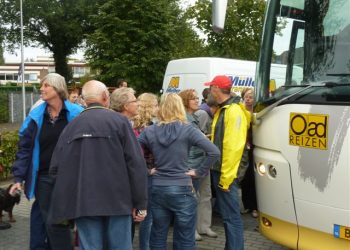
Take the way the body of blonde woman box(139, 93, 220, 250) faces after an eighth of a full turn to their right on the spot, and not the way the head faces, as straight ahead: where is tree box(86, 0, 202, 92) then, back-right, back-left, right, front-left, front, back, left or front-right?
front-left

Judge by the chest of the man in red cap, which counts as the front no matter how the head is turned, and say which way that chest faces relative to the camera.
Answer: to the viewer's left

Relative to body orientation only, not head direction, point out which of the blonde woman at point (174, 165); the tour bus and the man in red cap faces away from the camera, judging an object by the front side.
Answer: the blonde woman

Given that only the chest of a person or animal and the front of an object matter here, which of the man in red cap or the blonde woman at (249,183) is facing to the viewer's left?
the man in red cap

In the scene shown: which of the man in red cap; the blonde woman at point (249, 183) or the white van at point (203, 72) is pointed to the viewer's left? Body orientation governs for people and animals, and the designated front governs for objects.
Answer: the man in red cap

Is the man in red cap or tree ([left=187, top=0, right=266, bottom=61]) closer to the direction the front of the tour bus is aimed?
the man in red cap

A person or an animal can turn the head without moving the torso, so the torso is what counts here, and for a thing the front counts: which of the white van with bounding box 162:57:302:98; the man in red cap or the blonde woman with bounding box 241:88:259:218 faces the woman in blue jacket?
the man in red cap

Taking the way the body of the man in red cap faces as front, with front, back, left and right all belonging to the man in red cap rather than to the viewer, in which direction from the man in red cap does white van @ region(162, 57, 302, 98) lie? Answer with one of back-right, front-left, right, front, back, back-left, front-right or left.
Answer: right

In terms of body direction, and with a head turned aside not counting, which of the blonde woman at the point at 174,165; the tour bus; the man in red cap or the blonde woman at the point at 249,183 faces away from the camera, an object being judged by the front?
the blonde woman at the point at 174,165

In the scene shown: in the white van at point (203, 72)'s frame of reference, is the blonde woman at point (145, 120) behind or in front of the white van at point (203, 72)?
behind

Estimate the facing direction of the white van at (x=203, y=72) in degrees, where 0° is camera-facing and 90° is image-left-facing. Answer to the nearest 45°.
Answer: approximately 225°

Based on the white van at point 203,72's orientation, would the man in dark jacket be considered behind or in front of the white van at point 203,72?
behind

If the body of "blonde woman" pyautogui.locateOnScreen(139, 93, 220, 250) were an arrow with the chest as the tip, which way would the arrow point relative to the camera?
away from the camera

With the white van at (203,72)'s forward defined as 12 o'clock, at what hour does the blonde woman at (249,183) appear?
The blonde woman is roughly at 4 o'clock from the white van.

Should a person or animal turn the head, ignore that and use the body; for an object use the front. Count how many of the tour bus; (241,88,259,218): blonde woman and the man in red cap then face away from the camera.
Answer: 0

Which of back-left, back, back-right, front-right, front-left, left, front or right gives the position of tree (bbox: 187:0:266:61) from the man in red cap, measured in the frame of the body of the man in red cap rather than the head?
right

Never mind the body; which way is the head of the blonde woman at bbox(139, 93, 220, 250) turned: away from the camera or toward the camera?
away from the camera

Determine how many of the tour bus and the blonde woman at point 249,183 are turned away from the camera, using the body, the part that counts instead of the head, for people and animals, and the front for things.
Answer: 0
